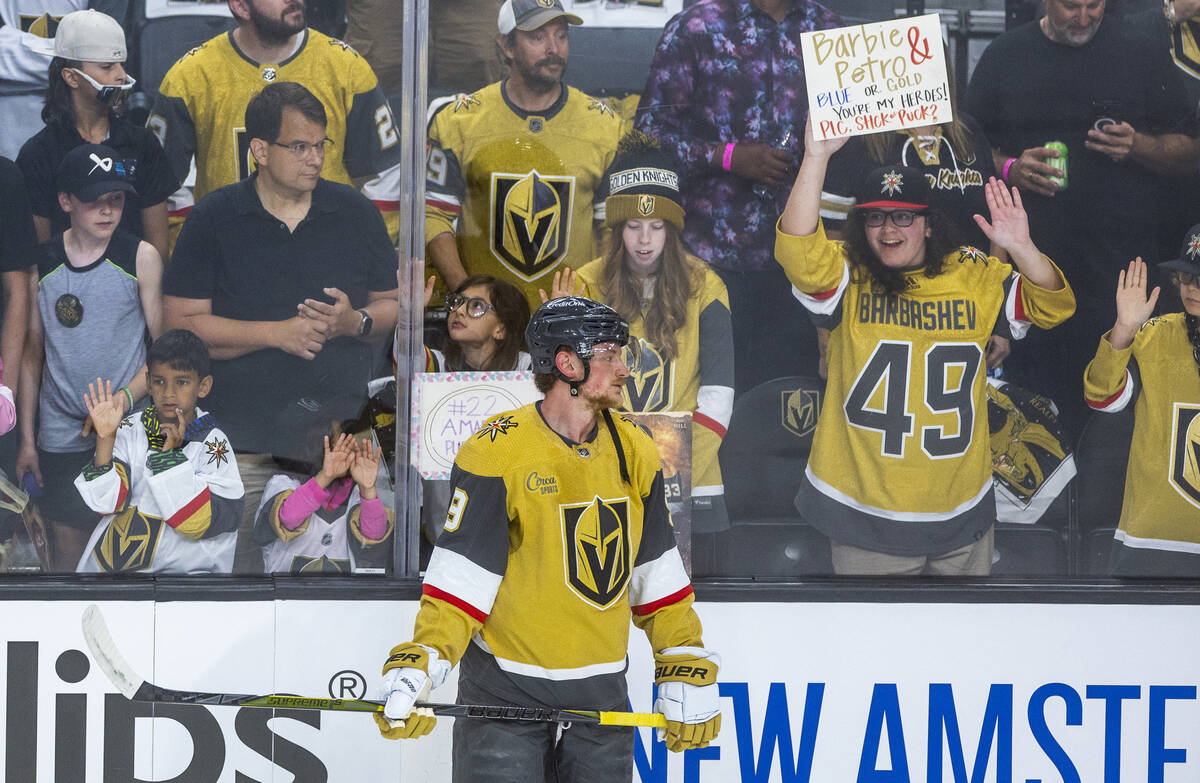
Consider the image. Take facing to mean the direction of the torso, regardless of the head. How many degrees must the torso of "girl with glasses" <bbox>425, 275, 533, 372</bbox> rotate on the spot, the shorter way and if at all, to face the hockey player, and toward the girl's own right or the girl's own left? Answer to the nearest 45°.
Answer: approximately 45° to the girl's own left

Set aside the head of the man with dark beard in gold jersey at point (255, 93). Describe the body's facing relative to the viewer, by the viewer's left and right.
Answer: facing the viewer

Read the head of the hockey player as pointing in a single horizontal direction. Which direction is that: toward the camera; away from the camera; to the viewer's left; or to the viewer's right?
to the viewer's right

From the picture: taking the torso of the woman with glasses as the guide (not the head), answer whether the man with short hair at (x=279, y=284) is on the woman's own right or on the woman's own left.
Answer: on the woman's own right

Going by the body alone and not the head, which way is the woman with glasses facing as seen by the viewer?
toward the camera

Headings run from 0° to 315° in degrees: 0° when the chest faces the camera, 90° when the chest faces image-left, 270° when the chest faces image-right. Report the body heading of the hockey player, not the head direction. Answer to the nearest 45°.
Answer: approximately 315°

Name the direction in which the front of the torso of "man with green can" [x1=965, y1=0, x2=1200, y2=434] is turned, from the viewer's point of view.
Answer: toward the camera

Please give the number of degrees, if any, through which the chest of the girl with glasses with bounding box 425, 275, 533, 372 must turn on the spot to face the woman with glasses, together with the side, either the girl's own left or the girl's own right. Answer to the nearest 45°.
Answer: approximately 135° to the girl's own left

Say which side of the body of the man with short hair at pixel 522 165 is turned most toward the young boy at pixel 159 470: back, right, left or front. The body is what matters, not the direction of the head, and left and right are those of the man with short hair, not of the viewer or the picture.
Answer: right

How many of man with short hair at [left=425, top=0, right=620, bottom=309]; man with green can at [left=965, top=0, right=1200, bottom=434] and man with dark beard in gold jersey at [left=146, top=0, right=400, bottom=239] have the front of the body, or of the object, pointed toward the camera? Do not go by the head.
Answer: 3

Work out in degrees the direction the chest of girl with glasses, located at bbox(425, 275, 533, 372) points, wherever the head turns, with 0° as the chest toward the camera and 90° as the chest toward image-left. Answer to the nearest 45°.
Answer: approximately 45°

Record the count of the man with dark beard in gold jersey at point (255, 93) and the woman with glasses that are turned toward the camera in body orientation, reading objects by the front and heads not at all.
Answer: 2

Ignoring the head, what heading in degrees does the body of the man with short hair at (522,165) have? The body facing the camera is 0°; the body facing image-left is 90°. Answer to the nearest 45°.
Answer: approximately 0°

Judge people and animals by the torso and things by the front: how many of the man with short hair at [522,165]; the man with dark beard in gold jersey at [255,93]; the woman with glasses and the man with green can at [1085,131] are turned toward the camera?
4

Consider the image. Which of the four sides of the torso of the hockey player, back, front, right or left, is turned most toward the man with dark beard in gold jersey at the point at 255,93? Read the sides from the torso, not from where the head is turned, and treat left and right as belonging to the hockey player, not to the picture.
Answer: back
